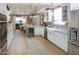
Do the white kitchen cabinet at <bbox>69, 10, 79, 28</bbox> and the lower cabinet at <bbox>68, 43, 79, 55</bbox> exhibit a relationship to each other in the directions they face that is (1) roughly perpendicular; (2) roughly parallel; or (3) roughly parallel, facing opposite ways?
roughly parallel

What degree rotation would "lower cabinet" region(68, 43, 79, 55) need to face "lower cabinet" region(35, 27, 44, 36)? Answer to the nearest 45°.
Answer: approximately 45° to its right

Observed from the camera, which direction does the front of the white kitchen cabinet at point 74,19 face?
facing the viewer and to the left of the viewer

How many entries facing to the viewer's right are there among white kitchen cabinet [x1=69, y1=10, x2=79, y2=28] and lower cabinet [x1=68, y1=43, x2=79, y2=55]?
0

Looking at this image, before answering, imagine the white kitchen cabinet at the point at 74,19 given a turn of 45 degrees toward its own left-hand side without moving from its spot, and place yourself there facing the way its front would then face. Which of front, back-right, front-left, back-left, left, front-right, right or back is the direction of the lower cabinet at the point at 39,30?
right
